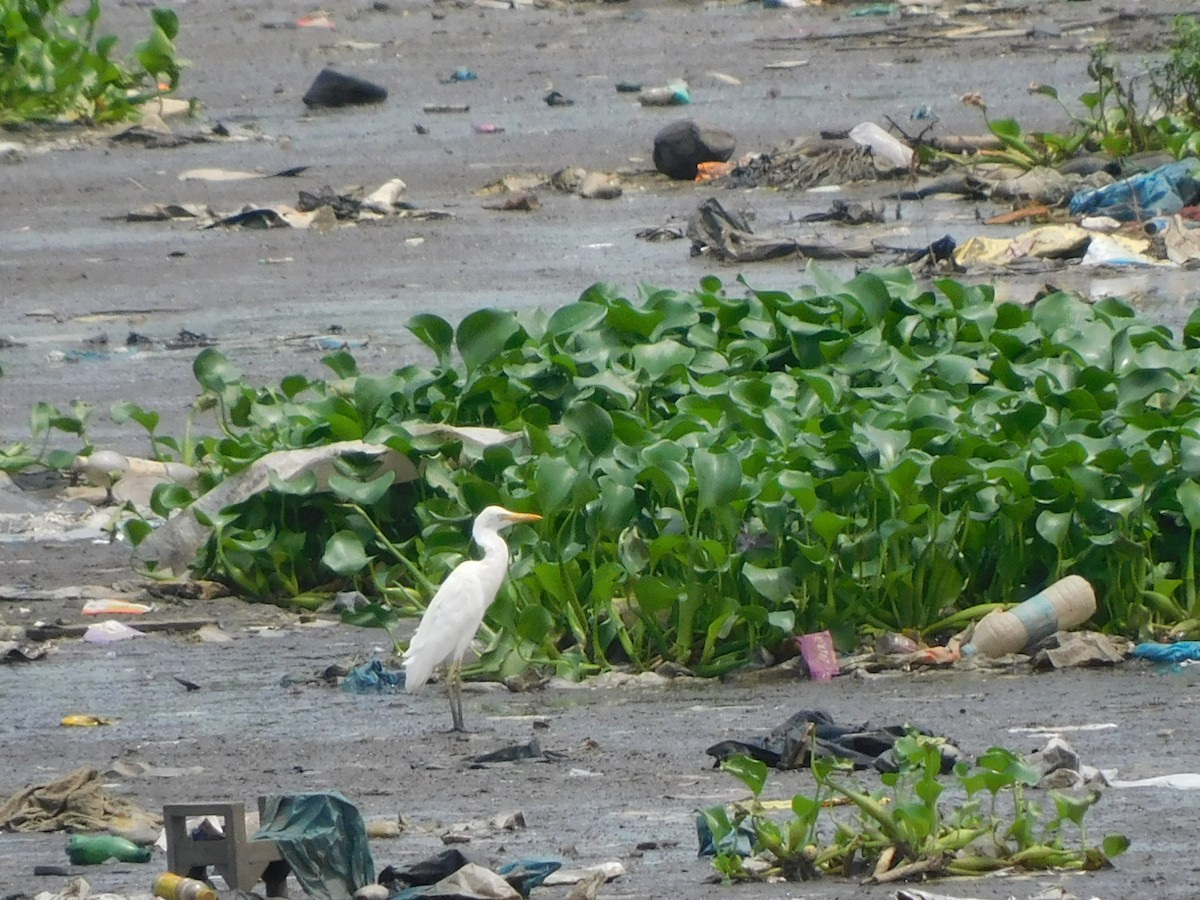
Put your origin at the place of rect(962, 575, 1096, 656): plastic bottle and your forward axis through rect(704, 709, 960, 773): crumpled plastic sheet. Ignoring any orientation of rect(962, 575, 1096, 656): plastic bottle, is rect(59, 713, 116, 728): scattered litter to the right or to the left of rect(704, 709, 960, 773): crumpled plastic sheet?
right

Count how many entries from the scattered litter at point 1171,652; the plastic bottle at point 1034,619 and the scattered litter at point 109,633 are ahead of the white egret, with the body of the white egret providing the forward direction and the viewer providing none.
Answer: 2

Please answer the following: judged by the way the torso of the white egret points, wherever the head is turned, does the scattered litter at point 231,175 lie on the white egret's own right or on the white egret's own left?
on the white egret's own left

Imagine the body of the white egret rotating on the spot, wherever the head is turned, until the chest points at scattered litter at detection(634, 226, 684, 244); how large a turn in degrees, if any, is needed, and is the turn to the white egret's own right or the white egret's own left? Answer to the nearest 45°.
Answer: approximately 90° to the white egret's own left

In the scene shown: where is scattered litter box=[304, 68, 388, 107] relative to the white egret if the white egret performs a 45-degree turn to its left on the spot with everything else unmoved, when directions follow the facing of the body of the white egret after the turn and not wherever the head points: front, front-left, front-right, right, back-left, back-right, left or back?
front-left

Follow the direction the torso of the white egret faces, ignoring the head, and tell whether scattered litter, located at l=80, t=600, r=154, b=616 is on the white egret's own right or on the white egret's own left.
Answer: on the white egret's own left

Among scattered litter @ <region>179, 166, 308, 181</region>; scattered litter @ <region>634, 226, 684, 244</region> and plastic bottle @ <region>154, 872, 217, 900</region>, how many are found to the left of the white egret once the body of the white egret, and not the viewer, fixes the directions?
2

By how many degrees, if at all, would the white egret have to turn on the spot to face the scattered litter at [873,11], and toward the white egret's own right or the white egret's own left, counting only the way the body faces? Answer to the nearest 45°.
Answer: approximately 90° to the white egret's own left

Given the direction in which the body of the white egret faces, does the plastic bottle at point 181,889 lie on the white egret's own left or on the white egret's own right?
on the white egret's own right

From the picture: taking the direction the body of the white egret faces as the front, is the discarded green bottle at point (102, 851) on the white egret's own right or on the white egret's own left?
on the white egret's own right

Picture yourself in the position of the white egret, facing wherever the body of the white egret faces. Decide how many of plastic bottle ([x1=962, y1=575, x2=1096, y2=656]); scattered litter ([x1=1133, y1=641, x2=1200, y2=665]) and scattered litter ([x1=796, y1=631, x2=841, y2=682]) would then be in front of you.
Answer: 3

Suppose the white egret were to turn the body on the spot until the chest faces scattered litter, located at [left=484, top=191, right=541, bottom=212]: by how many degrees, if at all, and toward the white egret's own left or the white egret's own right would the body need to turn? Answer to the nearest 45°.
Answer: approximately 90° to the white egret's own left

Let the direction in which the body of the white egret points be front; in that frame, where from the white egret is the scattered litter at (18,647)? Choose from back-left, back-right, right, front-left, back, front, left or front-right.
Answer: back-left

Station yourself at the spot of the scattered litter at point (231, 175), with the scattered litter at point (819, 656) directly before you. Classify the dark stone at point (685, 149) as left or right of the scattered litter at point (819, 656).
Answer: left

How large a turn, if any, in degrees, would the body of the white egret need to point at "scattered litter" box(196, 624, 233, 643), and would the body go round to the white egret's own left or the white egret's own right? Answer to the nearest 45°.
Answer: approximately 135° to the white egret's own left

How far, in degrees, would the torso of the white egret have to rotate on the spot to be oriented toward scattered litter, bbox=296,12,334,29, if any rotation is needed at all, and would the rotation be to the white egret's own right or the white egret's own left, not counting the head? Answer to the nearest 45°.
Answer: approximately 90° to the white egret's own left

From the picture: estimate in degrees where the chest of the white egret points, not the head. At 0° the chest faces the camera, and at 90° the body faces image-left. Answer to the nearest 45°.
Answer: approximately 270°
